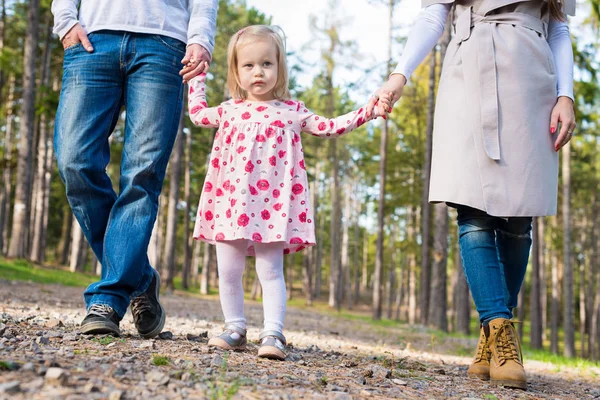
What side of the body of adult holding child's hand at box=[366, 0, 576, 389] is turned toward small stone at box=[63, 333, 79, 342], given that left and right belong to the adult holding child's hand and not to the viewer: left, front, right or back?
right

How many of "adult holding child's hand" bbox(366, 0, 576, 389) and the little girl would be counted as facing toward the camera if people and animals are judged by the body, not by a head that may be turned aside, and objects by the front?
2

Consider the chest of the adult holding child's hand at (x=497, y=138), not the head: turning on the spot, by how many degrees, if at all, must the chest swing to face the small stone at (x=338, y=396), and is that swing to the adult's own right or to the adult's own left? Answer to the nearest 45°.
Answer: approximately 45° to the adult's own right

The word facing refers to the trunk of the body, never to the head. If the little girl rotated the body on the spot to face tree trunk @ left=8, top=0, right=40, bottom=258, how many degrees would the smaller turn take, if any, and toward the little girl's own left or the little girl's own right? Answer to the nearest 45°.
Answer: approximately 135° to the little girl's own right

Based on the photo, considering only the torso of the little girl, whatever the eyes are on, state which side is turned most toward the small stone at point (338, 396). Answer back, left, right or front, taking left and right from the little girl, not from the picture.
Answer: front

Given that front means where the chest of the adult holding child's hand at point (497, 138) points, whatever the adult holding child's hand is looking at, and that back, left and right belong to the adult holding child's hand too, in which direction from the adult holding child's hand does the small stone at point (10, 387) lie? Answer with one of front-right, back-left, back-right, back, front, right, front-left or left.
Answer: front-right

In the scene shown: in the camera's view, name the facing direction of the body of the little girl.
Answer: toward the camera

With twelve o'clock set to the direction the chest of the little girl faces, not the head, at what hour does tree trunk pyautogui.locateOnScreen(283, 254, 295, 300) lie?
The tree trunk is roughly at 6 o'clock from the little girl.

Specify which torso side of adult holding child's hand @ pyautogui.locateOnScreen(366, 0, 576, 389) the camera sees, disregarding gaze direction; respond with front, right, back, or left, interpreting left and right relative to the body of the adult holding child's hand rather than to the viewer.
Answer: front
